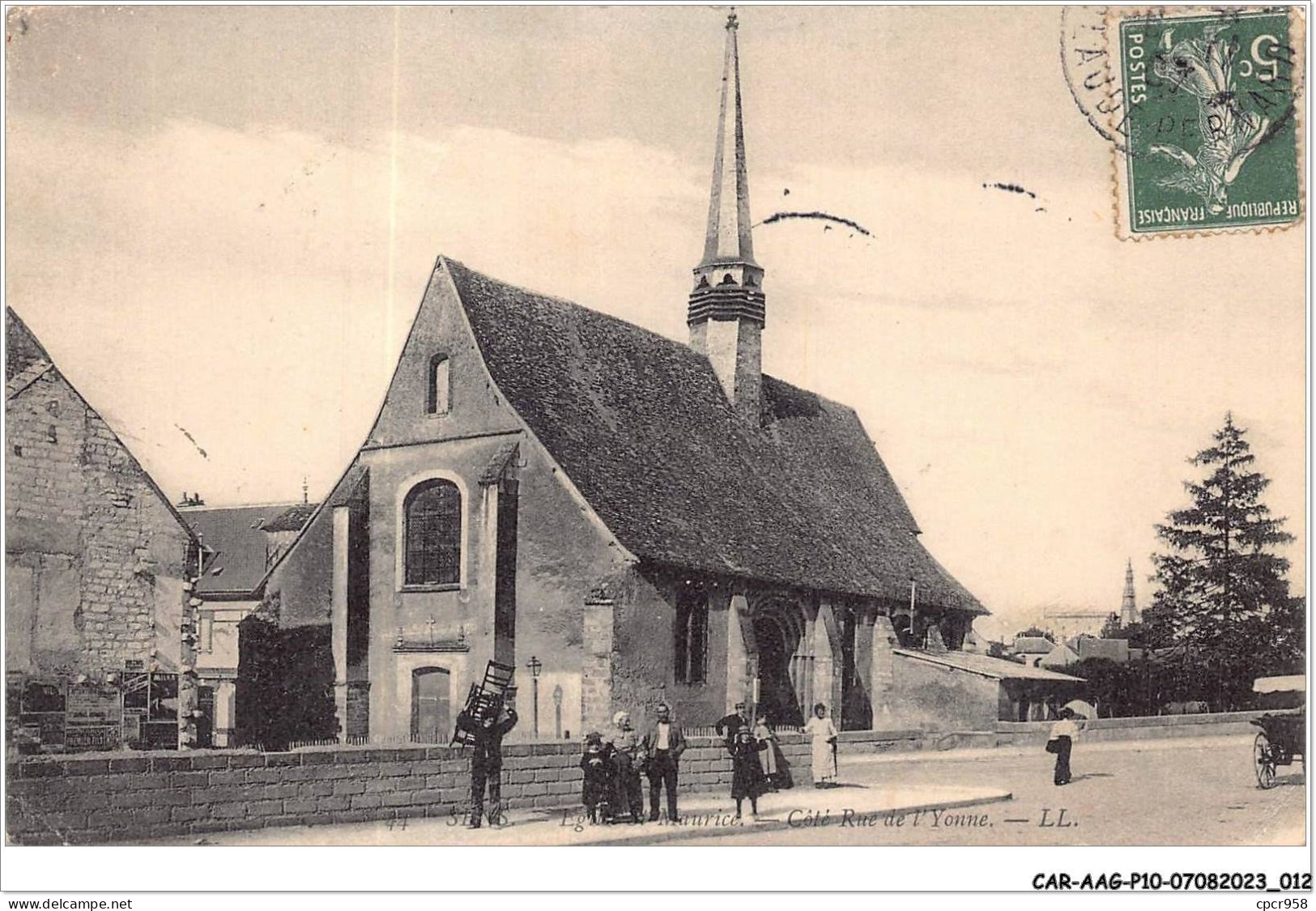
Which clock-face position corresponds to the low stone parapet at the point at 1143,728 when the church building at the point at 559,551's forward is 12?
The low stone parapet is roughly at 7 o'clock from the church building.

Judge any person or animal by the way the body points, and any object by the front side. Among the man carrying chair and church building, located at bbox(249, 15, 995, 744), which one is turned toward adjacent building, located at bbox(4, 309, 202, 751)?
the church building

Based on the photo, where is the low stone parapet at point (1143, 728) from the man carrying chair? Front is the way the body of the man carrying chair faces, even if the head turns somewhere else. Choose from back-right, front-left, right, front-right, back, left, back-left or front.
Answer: back-left

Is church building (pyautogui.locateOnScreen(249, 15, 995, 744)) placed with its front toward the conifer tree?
no

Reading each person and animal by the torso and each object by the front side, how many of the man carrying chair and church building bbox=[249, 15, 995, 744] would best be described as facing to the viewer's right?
0

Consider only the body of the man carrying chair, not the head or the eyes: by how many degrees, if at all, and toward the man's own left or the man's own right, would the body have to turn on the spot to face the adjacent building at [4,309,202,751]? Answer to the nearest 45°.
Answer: approximately 135° to the man's own right

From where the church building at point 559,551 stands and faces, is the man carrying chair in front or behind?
in front

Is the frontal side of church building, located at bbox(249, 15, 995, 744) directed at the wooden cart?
no

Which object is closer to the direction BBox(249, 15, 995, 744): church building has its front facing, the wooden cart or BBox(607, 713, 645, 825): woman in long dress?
the woman in long dress

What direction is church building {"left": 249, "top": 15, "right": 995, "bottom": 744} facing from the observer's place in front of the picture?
facing the viewer and to the left of the viewer

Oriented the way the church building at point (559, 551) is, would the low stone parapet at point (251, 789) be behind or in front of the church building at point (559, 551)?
in front

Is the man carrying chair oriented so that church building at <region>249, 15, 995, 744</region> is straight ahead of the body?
no

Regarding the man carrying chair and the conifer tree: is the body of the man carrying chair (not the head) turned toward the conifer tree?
no

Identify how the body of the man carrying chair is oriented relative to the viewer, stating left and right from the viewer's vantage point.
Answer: facing the viewer
